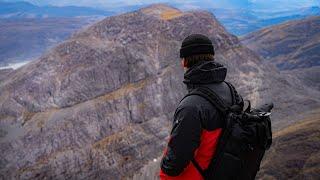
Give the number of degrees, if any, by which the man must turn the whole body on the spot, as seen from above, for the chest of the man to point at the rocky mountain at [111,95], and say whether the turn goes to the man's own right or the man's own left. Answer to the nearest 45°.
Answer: approximately 45° to the man's own right

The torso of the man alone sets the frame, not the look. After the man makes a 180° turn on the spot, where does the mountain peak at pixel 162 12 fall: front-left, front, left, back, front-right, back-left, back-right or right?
back-left

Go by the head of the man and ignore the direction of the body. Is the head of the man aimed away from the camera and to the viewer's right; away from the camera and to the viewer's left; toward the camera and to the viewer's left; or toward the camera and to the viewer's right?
away from the camera and to the viewer's left

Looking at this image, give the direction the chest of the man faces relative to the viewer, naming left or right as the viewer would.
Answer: facing away from the viewer and to the left of the viewer

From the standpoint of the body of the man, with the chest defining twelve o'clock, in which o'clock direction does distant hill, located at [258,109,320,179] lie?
The distant hill is roughly at 2 o'clock from the man.
